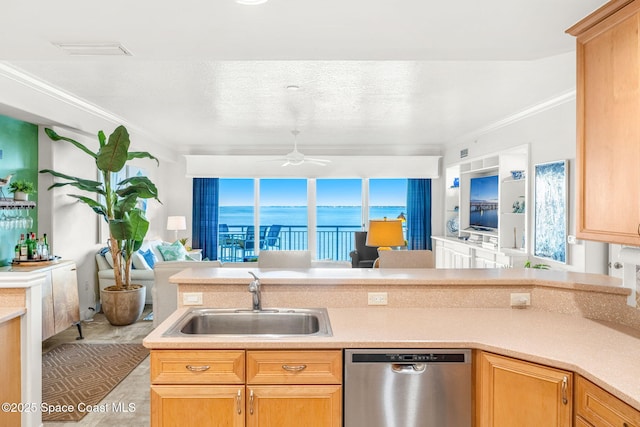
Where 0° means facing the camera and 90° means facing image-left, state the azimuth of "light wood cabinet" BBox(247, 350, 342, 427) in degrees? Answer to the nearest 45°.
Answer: approximately 0°

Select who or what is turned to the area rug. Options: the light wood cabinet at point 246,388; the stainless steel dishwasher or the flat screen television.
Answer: the flat screen television

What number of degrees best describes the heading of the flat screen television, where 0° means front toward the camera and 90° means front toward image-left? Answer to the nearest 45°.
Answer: approximately 45°

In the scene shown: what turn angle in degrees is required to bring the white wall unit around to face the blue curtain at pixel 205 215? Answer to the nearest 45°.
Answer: approximately 45° to its right

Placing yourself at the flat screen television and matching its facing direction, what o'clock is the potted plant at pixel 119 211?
The potted plant is roughly at 12 o'clock from the flat screen television.

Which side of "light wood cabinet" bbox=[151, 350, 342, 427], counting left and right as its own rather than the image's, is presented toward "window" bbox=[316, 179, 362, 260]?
back

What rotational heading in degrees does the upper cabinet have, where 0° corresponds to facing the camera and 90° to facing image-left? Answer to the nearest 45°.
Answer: approximately 45°

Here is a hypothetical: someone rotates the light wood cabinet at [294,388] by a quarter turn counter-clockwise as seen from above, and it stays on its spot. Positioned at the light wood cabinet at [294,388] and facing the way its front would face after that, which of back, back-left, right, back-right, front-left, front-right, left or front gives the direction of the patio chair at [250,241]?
left

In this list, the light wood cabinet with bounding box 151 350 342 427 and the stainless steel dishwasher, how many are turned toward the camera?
2

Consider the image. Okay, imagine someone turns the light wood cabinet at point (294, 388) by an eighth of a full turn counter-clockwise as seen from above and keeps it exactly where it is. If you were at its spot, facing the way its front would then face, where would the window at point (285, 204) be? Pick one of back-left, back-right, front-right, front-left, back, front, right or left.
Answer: back-left

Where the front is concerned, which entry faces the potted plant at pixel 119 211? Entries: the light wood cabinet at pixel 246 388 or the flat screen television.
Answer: the flat screen television
